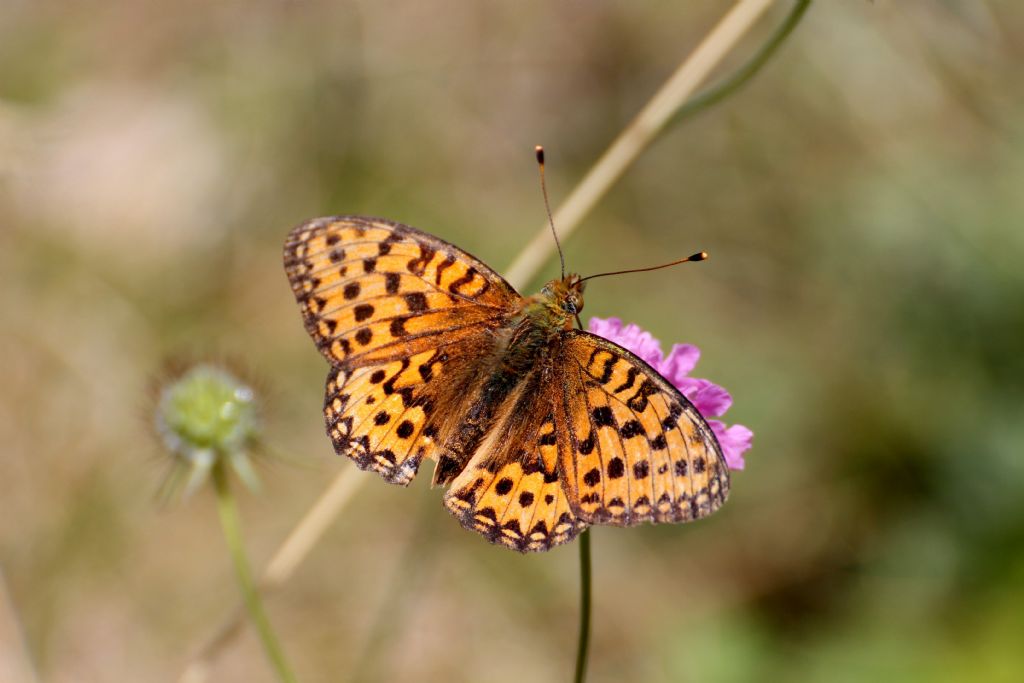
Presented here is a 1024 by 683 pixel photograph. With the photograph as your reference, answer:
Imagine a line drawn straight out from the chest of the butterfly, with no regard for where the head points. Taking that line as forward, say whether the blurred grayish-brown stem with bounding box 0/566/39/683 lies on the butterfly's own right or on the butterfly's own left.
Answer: on the butterfly's own left

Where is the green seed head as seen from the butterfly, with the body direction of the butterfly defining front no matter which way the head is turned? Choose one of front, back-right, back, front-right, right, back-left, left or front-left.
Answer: left

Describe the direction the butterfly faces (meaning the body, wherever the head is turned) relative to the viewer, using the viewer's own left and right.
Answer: facing away from the viewer and to the right of the viewer
